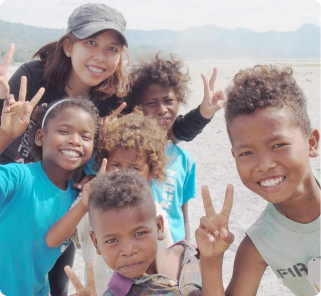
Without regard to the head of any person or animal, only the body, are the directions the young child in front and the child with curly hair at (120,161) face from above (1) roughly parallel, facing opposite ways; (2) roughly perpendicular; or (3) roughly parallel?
roughly parallel

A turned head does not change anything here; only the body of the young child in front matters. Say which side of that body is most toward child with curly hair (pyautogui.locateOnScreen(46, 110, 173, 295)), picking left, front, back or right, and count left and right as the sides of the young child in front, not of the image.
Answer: back

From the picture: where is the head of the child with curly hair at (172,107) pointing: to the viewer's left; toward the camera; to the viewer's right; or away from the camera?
toward the camera

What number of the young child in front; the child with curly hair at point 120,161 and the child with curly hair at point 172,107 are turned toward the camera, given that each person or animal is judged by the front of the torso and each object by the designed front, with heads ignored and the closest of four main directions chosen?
3

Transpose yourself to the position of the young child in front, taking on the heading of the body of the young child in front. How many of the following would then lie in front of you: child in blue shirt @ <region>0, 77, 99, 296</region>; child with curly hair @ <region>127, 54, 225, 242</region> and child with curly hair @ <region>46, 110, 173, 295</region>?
0

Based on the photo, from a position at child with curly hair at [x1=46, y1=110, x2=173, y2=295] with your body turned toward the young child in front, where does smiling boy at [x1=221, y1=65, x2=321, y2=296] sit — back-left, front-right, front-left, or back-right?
front-left

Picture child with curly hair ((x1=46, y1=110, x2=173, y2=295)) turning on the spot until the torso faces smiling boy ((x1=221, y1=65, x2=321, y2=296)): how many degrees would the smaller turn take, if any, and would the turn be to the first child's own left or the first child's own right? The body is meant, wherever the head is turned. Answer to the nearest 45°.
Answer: approximately 45° to the first child's own left

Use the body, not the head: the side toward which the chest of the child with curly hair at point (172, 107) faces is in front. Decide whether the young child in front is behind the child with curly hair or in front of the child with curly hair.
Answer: in front

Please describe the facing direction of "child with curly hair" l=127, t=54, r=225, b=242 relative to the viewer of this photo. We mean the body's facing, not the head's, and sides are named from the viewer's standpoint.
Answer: facing the viewer

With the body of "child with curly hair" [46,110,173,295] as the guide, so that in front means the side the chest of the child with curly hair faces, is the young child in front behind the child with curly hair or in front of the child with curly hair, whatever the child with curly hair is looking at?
in front

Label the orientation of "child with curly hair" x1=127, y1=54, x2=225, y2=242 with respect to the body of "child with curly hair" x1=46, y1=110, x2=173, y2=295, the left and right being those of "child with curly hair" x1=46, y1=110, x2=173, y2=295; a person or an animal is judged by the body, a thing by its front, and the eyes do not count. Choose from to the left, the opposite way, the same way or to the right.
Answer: the same way

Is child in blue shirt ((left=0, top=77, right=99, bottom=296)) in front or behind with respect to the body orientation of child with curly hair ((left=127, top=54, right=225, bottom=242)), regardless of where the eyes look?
in front

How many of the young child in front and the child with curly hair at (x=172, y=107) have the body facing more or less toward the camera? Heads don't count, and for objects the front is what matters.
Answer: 2

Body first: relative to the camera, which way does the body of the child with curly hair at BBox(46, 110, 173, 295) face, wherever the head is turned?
toward the camera
